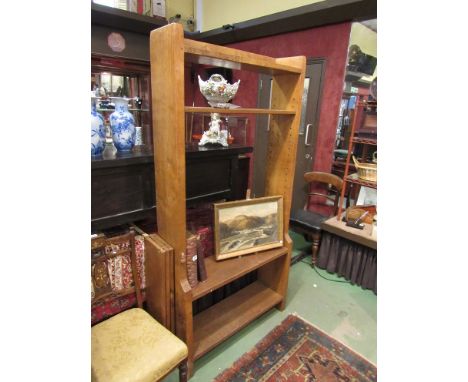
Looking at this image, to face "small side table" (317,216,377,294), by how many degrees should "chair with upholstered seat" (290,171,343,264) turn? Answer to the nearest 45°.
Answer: approximately 90° to its left

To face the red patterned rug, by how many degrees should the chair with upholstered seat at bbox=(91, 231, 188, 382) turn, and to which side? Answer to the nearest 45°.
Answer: approximately 45° to its left

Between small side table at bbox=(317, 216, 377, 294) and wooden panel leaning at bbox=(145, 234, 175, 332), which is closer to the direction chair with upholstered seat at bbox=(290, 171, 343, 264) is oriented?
the wooden panel leaning

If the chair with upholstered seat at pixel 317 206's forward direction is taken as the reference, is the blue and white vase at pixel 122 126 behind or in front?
in front

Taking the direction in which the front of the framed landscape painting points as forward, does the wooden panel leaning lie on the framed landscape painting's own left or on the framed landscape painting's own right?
on the framed landscape painting's own right

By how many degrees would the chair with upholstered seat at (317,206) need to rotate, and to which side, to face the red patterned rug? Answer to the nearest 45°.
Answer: approximately 45° to its left

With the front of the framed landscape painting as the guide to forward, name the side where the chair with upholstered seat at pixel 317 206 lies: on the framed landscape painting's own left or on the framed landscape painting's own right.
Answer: on the framed landscape painting's own left
